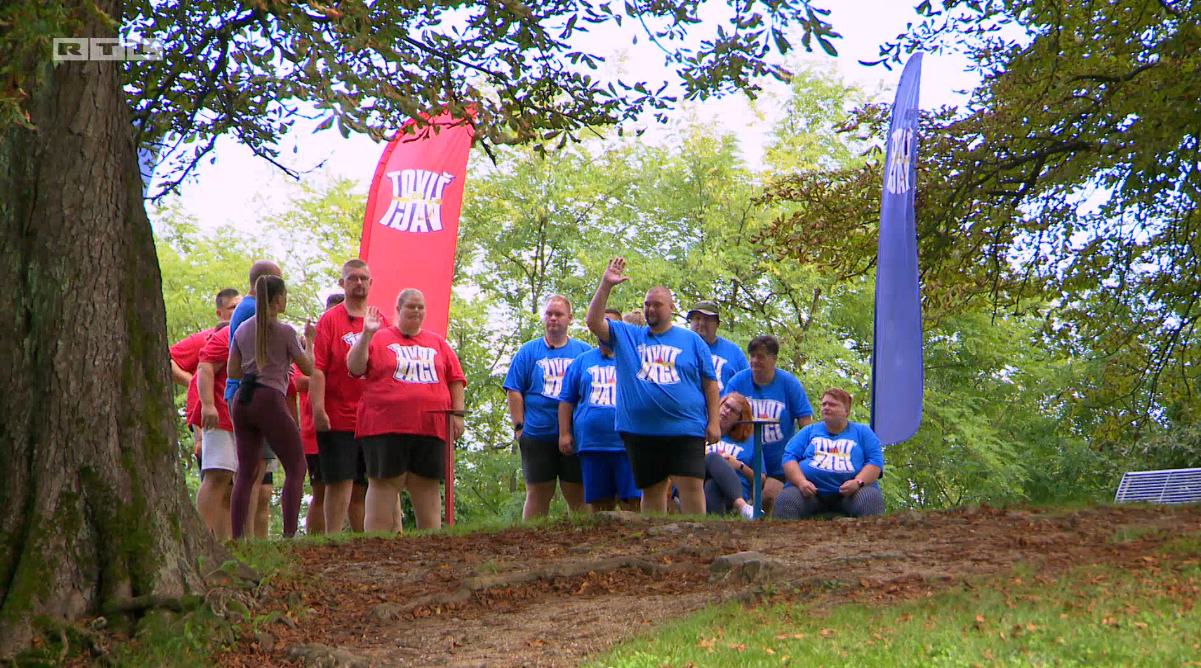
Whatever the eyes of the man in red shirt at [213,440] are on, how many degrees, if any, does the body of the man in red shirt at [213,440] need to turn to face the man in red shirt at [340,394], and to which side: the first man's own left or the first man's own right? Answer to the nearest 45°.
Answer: approximately 45° to the first man's own left

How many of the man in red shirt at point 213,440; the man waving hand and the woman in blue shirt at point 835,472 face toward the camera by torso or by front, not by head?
2

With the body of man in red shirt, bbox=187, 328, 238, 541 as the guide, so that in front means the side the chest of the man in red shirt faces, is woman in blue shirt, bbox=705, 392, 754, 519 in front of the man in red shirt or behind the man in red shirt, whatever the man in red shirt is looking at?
in front

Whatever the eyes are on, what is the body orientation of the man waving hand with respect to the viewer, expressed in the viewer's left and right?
facing the viewer

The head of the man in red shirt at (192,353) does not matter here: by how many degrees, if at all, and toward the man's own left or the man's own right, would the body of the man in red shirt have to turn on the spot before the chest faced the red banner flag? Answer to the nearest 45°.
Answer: approximately 90° to the man's own left

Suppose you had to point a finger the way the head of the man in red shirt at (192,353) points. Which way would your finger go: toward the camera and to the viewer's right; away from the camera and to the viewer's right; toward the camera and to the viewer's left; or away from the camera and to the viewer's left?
toward the camera and to the viewer's right

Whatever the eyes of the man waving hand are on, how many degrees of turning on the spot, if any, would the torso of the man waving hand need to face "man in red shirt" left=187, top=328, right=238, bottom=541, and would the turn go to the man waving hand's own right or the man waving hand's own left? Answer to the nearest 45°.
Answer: approximately 90° to the man waving hand's own right

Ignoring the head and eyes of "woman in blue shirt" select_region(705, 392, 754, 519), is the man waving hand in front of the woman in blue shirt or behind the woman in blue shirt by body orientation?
in front

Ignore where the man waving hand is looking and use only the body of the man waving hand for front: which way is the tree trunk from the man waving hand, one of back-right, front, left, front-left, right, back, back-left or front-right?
front-right
